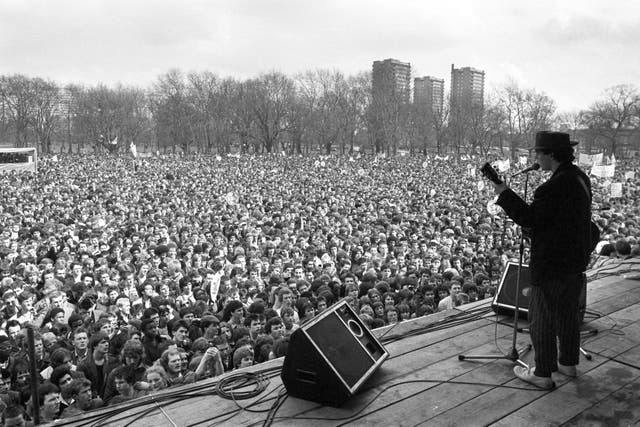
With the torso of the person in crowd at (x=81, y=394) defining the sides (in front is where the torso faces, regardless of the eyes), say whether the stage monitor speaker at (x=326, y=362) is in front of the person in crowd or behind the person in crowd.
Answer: in front

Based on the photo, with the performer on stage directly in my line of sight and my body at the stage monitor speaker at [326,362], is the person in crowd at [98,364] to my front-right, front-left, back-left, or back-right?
back-left

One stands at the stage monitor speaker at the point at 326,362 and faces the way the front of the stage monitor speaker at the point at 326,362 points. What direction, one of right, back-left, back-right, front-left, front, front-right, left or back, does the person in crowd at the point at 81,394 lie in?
back

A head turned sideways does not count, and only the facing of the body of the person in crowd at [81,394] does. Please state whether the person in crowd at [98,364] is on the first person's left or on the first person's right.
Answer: on the first person's left

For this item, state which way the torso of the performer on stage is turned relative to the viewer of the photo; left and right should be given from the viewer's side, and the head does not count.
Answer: facing away from the viewer and to the left of the viewer

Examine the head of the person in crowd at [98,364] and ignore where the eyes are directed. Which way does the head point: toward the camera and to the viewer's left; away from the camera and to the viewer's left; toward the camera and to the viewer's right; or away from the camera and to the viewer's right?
toward the camera and to the viewer's right

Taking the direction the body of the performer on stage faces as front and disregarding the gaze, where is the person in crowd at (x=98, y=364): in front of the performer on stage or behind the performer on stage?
in front

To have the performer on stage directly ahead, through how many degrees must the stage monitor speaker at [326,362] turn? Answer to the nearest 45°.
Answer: approximately 45° to its left

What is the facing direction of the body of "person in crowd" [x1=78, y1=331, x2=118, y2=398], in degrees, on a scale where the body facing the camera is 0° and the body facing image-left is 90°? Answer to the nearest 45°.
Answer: approximately 315°

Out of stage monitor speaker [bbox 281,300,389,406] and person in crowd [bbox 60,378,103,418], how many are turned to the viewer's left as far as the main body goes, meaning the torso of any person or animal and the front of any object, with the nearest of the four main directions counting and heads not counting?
0

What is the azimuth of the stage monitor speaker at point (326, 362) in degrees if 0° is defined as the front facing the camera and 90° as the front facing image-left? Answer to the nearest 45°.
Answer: approximately 315°

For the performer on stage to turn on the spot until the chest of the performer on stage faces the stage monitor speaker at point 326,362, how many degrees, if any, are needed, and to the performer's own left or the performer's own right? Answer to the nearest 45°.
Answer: approximately 90° to the performer's own left

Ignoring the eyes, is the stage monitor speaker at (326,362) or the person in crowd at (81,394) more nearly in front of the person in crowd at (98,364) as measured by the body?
the stage monitor speaker

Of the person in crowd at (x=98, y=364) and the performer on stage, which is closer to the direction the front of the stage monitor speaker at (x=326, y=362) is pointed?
the performer on stage

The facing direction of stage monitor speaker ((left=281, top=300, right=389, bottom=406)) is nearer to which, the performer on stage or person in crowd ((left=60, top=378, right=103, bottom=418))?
the performer on stage

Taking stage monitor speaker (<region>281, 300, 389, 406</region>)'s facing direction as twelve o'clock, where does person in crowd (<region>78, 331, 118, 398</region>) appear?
The person in crowd is roughly at 6 o'clock from the stage monitor speaker.
